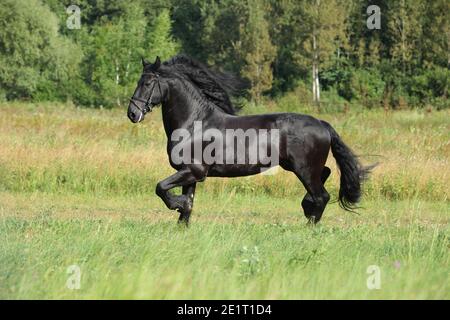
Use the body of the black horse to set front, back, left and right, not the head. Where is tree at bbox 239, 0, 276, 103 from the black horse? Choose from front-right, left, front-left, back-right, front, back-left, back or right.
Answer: right

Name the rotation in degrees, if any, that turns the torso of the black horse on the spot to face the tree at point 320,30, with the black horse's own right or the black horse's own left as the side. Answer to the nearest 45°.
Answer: approximately 90° to the black horse's own right

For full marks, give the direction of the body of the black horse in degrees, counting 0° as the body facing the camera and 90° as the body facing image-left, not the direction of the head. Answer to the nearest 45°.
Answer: approximately 90°

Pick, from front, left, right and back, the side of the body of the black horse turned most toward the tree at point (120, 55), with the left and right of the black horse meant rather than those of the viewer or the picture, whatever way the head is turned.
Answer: right
